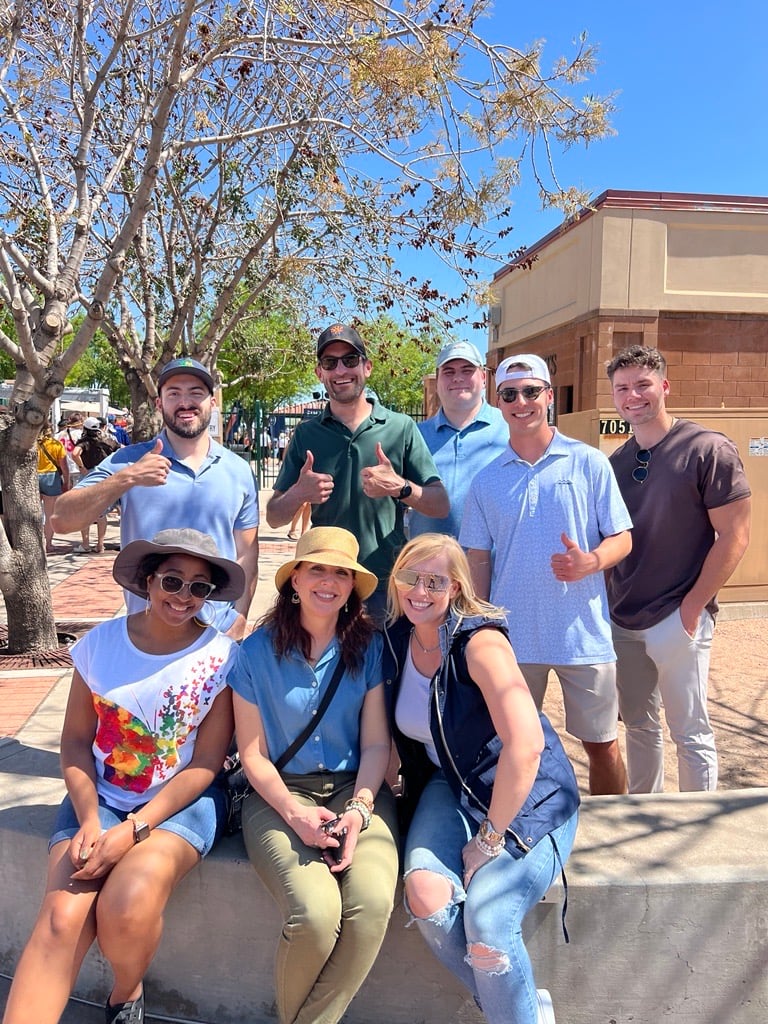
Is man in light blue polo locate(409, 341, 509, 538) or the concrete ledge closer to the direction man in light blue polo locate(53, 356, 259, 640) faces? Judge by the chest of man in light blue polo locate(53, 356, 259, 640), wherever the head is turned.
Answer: the concrete ledge

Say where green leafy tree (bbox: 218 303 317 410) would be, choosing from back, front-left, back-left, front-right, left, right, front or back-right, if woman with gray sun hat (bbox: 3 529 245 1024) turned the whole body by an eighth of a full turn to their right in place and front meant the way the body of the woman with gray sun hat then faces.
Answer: back-right

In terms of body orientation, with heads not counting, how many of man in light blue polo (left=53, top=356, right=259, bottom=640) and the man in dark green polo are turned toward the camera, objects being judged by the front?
2

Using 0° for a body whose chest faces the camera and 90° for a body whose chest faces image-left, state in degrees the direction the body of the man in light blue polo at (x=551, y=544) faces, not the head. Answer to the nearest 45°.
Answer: approximately 0°

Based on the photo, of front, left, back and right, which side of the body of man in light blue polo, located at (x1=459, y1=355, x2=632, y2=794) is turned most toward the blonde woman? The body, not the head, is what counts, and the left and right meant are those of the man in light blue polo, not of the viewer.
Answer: front
